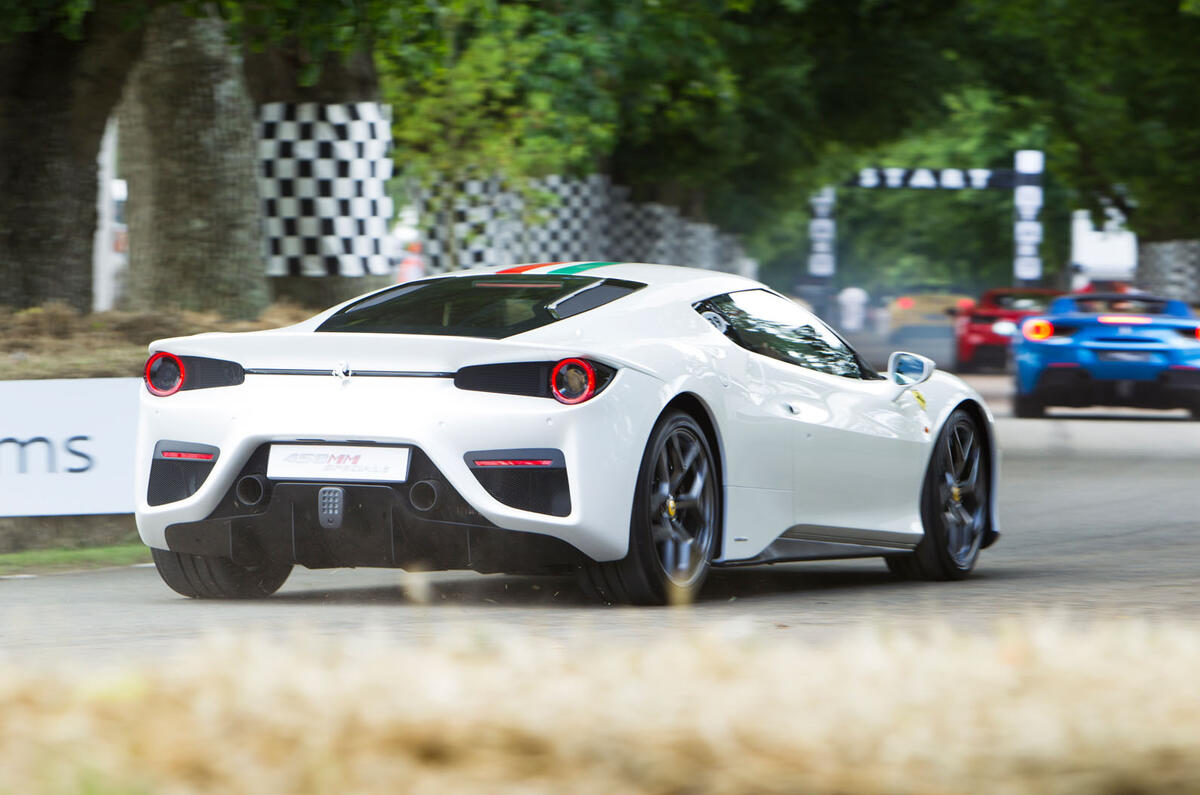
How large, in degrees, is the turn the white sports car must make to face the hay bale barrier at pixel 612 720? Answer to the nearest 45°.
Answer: approximately 135° to its right

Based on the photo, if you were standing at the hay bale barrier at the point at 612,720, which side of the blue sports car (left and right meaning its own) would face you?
back

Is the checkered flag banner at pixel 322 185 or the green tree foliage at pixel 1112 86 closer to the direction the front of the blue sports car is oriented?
the green tree foliage

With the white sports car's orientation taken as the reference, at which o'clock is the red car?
The red car is roughly at 11 o'clock from the white sports car.

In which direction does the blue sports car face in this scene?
away from the camera

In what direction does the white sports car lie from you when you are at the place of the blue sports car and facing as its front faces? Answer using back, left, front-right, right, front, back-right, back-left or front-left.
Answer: back

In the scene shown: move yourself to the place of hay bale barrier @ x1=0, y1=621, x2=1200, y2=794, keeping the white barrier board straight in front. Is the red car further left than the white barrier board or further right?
right

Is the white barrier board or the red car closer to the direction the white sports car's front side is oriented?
the red car

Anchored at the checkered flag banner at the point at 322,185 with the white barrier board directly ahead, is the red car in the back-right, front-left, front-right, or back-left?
back-left

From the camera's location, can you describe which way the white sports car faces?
facing away from the viewer and to the right of the viewer

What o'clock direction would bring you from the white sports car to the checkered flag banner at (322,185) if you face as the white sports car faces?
The checkered flag banner is roughly at 10 o'clock from the white sports car.
